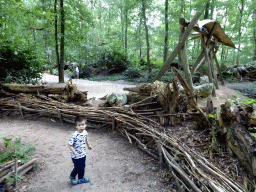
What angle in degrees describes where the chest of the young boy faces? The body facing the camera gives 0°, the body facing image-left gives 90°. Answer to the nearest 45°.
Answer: approximately 315°

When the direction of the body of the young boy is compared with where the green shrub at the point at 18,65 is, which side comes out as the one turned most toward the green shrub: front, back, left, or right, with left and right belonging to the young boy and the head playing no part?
back

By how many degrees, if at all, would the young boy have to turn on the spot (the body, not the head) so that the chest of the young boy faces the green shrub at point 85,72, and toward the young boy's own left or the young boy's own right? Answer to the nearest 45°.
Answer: approximately 135° to the young boy's own left

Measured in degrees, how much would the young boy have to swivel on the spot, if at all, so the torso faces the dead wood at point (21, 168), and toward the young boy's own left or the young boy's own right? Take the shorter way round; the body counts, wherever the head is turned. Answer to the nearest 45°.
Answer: approximately 135° to the young boy's own right

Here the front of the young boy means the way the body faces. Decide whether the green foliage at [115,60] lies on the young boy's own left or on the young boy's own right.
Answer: on the young boy's own left
